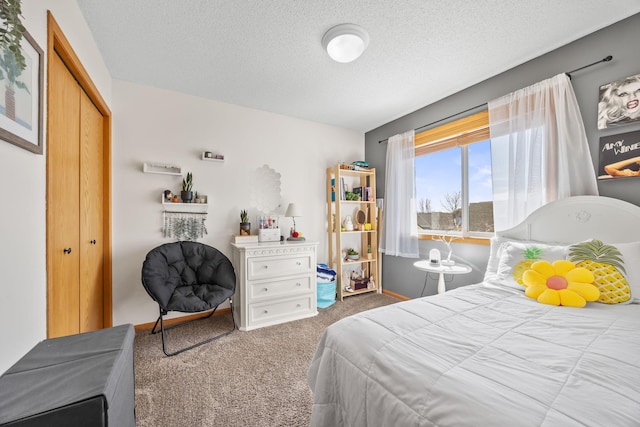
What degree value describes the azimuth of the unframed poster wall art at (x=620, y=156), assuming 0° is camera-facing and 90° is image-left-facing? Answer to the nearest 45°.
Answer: approximately 45°

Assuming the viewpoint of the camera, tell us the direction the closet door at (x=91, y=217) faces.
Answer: facing to the right of the viewer

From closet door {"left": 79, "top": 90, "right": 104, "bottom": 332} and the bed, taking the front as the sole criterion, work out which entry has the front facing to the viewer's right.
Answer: the closet door

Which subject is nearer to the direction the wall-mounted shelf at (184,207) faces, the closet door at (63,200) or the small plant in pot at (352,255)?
the closet door

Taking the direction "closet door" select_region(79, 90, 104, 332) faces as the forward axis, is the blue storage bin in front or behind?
in front

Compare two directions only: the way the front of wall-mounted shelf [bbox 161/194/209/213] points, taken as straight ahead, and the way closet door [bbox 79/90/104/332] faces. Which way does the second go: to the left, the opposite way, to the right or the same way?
to the left

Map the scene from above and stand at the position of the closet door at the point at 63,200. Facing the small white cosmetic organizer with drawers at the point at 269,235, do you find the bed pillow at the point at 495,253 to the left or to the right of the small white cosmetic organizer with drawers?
right

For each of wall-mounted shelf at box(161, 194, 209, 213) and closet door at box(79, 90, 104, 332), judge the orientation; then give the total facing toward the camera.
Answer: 1

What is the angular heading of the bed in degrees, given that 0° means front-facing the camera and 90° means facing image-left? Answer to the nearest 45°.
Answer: approximately 45°
